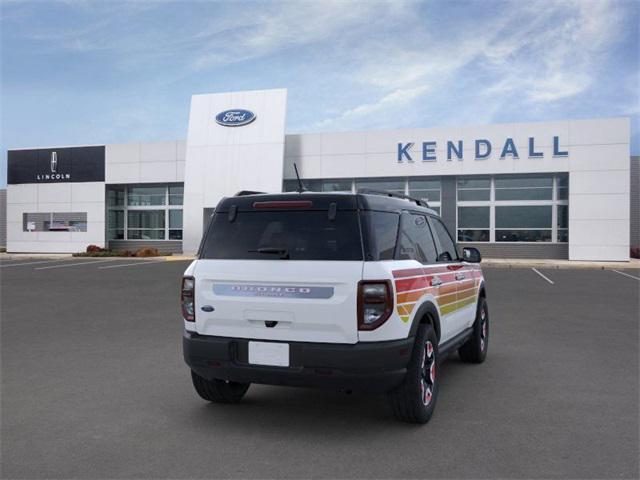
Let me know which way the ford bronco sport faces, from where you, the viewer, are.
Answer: facing away from the viewer and to the right of the viewer

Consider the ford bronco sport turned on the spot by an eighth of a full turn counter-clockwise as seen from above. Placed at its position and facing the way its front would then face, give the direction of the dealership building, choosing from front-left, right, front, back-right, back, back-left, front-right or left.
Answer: front
